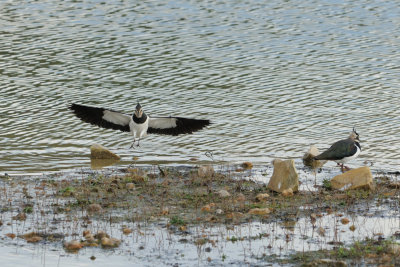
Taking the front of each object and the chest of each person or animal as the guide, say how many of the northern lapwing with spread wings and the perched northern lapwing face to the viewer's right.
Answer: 1

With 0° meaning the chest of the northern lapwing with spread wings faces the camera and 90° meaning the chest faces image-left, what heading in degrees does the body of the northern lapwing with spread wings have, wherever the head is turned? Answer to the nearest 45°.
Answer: approximately 0°

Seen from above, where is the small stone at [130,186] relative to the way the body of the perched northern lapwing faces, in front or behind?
behind

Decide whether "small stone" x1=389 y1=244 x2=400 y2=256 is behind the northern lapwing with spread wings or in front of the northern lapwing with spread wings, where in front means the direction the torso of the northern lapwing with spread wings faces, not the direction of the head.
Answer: in front

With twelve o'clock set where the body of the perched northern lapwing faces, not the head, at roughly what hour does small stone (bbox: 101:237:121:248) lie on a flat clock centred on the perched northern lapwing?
The small stone is roughly at 4 o'clock from the perched northern lapwing.

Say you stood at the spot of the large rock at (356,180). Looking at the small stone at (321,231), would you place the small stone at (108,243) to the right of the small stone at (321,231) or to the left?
right

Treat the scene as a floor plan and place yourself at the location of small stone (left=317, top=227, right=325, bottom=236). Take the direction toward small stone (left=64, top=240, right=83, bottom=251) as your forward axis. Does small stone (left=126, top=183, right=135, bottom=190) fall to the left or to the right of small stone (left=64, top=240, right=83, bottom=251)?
right

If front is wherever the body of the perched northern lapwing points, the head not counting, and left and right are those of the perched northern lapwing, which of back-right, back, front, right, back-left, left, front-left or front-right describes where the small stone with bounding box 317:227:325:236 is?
right

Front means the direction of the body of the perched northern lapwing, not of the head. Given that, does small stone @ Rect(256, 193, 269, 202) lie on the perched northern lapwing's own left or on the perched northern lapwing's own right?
on the perched northern lapwing's own right

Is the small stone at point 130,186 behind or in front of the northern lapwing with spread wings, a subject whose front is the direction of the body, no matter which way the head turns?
in front

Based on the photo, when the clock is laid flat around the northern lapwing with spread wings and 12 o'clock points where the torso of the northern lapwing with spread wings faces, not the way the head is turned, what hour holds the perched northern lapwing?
The perched northern lapwing is roughly at 10 o'clock from the northern lapwing with spread wings.

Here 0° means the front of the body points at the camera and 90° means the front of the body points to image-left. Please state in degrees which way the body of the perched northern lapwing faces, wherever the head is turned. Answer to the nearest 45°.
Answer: approximately 270°

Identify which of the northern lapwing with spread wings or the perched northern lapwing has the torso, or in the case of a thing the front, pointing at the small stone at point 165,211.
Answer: the northern lapwing with spread wings

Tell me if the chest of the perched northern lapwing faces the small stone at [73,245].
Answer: no

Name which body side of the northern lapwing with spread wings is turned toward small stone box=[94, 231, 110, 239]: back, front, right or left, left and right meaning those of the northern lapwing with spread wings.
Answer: front

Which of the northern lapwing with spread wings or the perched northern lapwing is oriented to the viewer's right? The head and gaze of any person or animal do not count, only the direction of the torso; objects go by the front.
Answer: the perched northern lapwing

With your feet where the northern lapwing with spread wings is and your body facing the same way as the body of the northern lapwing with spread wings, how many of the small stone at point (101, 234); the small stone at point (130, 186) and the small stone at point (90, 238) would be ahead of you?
3
